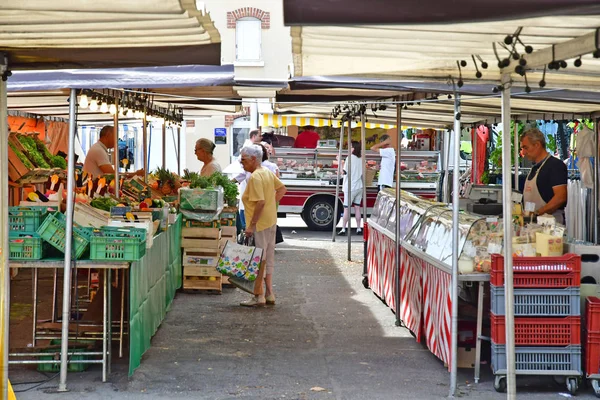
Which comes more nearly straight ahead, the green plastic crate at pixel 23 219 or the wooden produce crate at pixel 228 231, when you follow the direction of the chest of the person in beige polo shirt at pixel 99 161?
the wooden produce crate

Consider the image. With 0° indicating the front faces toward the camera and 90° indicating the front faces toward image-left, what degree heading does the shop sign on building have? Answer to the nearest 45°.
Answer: approximately 0°

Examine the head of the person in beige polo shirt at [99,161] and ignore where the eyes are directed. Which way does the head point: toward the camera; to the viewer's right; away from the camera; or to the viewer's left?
to the viewer's right

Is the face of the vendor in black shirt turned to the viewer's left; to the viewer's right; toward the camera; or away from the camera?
to the viewer's left

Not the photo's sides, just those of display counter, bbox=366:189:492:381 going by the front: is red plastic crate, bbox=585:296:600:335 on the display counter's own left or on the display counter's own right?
on the display counter's own left

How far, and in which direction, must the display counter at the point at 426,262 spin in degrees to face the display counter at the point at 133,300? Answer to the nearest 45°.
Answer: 0° — it already faces it

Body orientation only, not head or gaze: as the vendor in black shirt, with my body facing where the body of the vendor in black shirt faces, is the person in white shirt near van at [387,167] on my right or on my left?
on my right

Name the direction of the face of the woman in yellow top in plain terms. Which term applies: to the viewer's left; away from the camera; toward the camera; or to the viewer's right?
to the viewer's left

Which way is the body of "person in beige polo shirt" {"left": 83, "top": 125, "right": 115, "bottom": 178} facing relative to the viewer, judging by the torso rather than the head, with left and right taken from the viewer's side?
facing to the right of the viewer

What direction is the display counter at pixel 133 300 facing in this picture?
to the viewer's right
